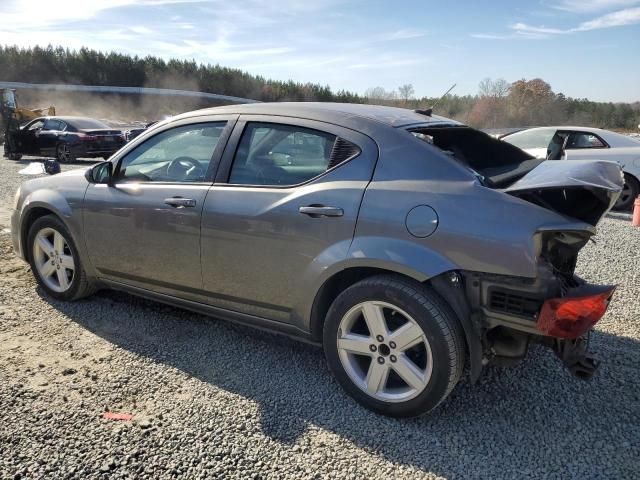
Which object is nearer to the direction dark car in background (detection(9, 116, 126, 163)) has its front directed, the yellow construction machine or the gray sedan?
the yellow construction machine

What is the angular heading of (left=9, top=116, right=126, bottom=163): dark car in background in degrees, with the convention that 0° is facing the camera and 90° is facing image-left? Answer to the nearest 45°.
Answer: approximately 135°

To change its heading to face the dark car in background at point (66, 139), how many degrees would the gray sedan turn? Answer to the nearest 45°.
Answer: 0° — it already faces it

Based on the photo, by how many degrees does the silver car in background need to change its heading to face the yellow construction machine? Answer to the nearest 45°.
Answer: approximately 45° to its right

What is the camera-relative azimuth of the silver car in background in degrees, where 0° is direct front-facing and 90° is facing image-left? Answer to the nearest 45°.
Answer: approximately 45°

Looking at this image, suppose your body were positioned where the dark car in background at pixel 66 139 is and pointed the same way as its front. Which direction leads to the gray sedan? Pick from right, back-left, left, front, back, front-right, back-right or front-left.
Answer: back-left

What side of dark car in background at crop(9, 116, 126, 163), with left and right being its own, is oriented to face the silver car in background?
back

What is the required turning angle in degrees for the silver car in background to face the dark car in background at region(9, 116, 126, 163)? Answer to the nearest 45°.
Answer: approximately 45° to its right

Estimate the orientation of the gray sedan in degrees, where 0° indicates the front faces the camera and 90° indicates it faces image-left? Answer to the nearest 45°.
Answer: approximately 135°
